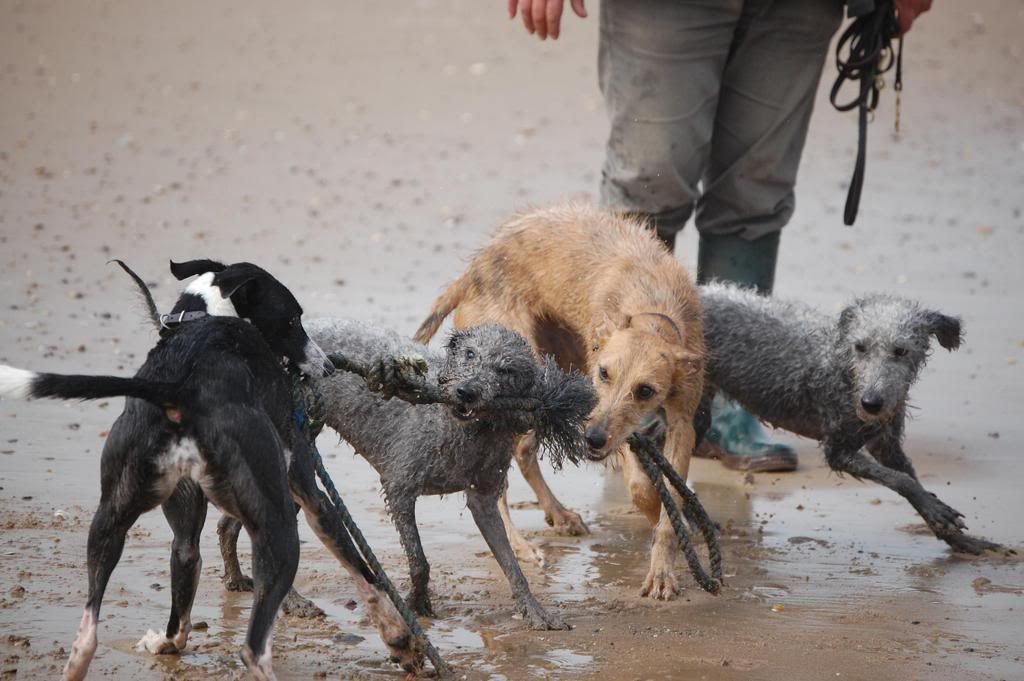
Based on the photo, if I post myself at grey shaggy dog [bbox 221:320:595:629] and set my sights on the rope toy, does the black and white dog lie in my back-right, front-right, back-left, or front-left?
back-right

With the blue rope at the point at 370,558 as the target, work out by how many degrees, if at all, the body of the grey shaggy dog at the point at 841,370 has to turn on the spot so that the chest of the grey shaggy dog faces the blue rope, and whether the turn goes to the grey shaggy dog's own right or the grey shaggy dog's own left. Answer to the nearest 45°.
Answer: approximately 90° to the grey shaggy dog's own right

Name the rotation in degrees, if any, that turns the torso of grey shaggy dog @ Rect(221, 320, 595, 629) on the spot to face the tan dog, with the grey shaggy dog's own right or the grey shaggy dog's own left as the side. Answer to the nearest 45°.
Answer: approximately 90° to the grey shaggy dog's own left

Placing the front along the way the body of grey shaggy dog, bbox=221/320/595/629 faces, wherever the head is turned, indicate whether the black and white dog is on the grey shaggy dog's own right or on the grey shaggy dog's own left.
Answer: on the grey shaggy dog's own right

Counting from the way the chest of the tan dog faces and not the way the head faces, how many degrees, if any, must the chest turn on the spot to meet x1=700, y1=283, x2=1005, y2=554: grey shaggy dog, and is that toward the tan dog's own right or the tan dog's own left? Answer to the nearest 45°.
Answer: approximately 45° to the tan dog's own left

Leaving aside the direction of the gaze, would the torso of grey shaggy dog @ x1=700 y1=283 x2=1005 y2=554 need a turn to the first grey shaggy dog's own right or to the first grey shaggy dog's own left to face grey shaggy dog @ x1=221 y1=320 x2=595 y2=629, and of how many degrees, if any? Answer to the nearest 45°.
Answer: approximately 90° to the first grey shaggy dog's own right

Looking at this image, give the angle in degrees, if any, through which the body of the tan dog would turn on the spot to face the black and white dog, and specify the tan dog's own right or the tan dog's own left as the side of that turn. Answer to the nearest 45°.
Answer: approximately 90° to the tan dog's own right
